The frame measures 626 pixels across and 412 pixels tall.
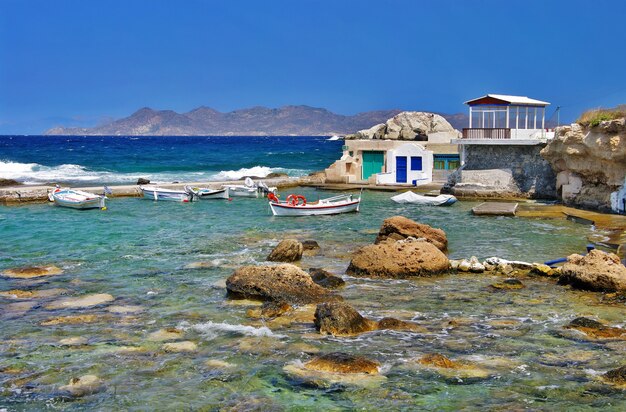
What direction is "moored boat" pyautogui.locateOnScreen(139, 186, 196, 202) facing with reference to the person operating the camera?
facing to the left of the viewer

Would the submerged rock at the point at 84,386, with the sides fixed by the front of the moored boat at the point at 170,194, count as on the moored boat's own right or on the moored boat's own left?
on the moored boat's own left

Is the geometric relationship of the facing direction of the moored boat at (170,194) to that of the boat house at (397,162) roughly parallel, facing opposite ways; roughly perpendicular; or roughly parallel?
roughly perpendicular

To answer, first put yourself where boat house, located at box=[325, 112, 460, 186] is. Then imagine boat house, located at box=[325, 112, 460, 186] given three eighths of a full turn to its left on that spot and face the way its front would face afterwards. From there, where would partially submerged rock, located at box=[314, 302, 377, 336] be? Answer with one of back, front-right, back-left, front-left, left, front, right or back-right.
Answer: back-right

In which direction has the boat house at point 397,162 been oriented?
toward the camera

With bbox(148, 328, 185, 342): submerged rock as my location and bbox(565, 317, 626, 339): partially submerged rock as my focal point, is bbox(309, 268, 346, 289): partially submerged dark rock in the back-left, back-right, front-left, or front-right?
front-left

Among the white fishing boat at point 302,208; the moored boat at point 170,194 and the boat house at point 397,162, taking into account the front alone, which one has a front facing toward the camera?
the boat house

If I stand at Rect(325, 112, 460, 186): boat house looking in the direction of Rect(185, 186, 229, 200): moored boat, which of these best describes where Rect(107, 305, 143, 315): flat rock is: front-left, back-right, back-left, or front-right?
front-left

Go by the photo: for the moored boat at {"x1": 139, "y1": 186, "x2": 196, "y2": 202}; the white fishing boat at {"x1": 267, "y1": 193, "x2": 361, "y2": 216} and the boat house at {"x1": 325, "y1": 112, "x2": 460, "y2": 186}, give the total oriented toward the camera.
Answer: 1

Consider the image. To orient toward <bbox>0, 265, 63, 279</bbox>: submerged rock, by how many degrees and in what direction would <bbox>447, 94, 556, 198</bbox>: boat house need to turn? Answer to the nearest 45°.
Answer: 0° — it already faces it

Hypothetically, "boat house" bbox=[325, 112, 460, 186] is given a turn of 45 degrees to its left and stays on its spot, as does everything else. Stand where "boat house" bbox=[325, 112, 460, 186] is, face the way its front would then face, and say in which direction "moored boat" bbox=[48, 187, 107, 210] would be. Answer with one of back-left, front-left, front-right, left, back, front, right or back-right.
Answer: right

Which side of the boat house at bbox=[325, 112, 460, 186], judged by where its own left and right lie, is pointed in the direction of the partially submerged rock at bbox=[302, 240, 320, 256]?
front

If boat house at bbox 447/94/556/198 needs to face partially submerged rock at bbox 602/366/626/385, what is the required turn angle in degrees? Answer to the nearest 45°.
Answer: approximately 45° to its left
